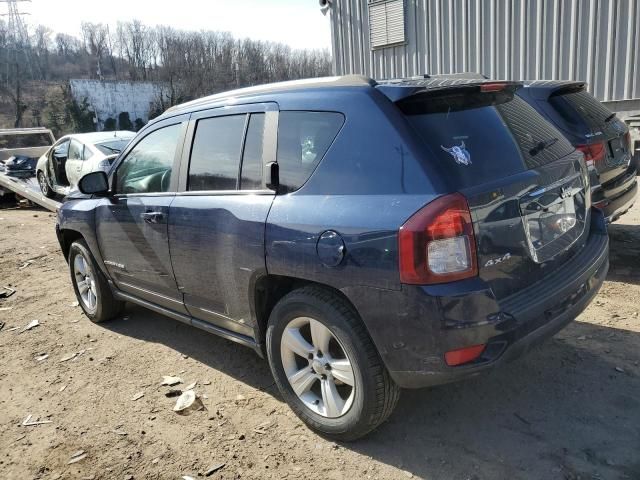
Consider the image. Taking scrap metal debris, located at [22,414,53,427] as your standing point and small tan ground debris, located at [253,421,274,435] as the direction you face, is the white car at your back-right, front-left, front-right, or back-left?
back-left

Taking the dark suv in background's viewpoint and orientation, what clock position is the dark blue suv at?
The dark blue suv is roughly at 8 o'clock from the dark suv in background.

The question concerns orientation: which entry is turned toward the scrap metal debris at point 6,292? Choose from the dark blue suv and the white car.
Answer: the dark blue suv

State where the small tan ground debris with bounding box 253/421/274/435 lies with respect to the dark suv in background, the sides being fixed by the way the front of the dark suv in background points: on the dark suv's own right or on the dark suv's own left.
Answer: on the dark suv's own left

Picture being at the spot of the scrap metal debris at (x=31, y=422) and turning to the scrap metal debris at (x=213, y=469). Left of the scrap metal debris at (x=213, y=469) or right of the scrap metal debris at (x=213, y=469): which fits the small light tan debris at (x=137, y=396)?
left

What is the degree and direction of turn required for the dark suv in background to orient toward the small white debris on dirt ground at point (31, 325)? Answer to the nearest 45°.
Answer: approximately 90° to its left

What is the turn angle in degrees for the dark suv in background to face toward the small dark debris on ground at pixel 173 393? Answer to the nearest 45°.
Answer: approximately 90° to its left

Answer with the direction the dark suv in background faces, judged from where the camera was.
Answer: facing away from the viewer and to the left of the viewer

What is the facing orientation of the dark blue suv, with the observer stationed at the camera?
facing away from the viewer and to the left of the viewer

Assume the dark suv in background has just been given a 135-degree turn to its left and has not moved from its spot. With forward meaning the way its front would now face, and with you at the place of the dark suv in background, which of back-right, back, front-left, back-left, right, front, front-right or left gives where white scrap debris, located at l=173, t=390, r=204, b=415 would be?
front-right
